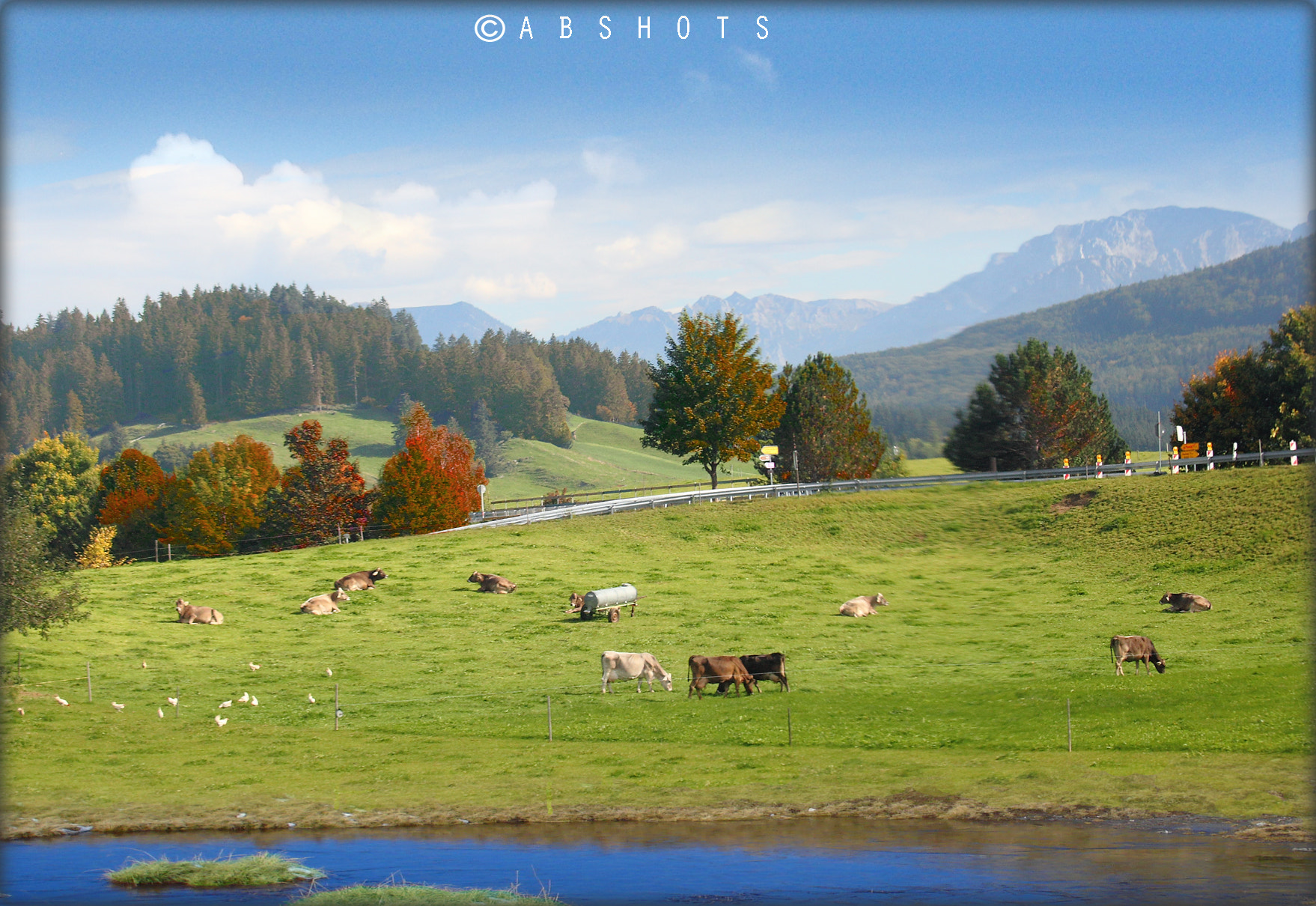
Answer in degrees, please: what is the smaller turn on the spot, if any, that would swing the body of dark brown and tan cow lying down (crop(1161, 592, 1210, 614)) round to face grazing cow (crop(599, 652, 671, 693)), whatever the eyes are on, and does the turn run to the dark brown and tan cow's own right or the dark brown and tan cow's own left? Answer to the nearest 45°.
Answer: approximately 45° to the dark brown and tan cow's own left

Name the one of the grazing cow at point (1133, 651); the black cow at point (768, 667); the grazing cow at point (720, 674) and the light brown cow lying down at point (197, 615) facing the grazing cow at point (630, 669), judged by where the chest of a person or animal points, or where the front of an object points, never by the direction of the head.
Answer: the black cow

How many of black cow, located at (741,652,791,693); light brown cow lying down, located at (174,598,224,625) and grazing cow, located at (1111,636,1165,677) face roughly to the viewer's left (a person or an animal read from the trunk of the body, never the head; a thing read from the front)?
2

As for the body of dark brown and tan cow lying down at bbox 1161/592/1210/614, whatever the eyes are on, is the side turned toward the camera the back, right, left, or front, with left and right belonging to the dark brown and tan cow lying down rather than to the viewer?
left

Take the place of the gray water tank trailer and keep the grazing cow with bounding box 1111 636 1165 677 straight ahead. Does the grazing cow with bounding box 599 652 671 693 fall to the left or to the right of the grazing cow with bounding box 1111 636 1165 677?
right

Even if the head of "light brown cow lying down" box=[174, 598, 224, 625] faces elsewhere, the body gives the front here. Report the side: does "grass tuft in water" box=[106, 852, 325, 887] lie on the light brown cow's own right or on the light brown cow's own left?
on the light brown cow's own left

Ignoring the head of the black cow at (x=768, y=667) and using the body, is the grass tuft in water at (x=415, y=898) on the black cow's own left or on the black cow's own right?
on the black cow's own left

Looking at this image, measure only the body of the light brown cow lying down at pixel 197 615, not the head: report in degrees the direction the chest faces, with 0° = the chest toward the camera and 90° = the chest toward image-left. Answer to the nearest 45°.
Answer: approximately 90°

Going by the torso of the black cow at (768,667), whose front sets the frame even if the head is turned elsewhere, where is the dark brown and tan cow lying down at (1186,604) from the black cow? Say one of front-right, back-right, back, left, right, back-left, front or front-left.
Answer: back-right

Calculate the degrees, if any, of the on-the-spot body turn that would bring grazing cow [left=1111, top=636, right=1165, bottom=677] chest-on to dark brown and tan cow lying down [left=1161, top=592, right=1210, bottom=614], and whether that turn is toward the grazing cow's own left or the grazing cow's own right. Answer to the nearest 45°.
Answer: approximately 90° to the grazing cow's own left

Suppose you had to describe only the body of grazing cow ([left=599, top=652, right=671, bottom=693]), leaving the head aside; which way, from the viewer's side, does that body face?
to the viewer's right

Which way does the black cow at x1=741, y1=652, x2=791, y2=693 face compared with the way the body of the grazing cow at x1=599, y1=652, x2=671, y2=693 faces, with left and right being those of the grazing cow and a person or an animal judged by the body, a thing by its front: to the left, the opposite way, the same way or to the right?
the opposite way

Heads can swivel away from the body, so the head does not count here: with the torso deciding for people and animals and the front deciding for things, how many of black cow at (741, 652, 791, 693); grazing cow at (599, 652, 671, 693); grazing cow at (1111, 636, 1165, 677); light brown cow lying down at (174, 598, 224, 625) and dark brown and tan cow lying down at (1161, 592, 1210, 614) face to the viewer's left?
3

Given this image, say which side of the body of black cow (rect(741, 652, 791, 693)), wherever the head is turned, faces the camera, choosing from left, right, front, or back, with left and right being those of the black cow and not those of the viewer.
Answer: left
